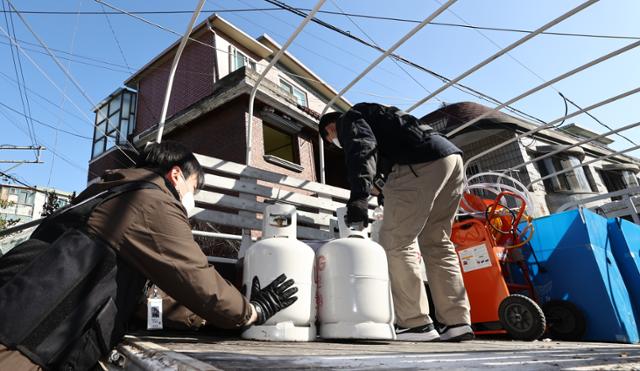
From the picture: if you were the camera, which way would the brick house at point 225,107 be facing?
facing the viewer and to the right of the viewer

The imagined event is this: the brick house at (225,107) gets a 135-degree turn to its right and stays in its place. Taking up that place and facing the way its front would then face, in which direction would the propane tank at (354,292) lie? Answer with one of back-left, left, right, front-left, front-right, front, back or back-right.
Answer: left

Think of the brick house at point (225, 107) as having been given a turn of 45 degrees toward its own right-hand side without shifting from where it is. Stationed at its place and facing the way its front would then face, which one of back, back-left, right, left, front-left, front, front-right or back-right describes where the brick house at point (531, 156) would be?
left

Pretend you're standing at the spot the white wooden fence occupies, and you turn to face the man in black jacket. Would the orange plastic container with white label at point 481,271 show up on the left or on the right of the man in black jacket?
left

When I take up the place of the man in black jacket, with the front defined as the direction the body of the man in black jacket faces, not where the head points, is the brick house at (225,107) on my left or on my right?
on my right

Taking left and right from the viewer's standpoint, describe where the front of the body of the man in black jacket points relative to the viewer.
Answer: facing to the left of the viewer

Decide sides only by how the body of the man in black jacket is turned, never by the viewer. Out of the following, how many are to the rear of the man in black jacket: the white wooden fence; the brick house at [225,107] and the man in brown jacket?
0

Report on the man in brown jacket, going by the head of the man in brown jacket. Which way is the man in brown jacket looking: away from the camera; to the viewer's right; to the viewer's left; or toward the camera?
to the viewer's right

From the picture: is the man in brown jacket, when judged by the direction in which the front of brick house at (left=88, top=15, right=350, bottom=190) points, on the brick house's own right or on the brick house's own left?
on the brick house's own right

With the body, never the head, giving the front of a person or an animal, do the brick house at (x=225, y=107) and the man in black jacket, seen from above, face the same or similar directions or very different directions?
very different directions

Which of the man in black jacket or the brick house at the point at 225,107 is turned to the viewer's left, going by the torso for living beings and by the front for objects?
the man in black jacket

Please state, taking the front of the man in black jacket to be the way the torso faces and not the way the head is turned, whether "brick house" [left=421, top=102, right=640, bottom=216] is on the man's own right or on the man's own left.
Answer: on the man's own right

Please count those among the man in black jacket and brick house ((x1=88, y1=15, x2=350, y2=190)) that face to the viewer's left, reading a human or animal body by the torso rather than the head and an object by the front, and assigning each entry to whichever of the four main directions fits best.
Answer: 1

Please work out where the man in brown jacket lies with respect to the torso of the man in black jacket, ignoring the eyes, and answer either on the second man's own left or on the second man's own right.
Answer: on the second man's own left
